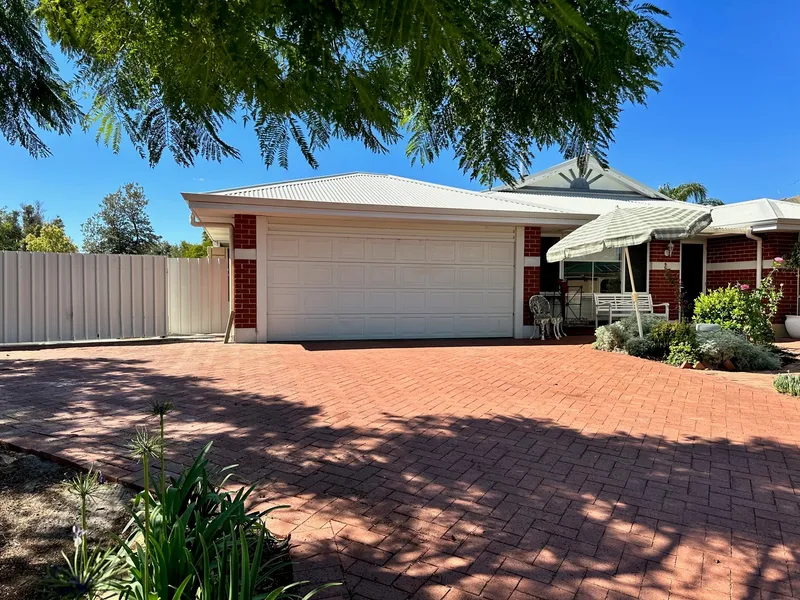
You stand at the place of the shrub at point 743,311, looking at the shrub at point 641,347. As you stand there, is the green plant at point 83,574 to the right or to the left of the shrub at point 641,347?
left

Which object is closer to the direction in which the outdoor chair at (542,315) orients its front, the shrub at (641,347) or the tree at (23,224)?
the shrub

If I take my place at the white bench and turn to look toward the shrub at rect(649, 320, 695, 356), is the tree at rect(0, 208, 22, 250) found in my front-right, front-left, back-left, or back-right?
back-right

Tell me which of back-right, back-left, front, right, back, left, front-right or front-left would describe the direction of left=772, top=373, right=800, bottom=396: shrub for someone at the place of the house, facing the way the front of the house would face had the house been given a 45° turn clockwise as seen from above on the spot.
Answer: left

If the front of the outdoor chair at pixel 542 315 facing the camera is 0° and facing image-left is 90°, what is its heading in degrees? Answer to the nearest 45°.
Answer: approximately 315°

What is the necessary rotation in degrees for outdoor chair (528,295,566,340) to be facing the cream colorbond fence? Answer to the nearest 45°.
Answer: approximately 135° to its right

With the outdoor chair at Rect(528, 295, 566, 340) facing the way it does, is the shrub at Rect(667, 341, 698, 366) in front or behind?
in front

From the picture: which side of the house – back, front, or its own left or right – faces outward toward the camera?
front

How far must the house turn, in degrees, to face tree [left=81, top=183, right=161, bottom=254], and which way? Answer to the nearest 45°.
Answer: approximately 135° to its right

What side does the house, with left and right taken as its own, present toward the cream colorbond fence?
right

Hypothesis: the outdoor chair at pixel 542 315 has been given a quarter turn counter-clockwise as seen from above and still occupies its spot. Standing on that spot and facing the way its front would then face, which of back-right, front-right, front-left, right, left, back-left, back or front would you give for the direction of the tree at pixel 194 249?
left

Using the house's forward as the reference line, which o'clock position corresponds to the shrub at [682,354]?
The shrub is roughly at 10 o'clock from the house.

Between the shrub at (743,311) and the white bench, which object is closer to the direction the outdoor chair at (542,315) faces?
the shrub

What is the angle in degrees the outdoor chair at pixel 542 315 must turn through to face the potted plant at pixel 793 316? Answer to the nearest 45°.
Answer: approximately 45° to its left
